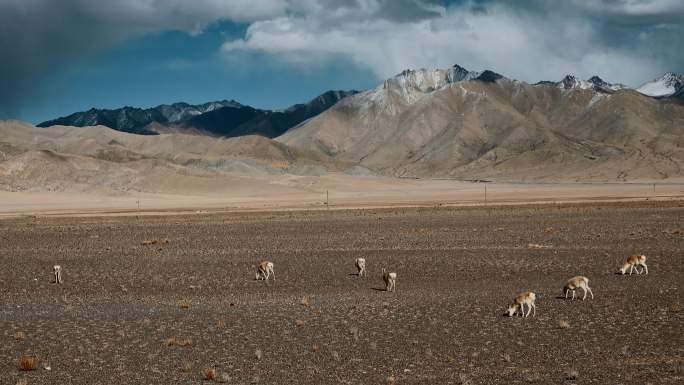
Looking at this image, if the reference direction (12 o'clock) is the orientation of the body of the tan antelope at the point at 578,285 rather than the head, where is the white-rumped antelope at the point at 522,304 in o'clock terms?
The white-rumped antelope is roughly at 10 o'clock from the tan antelope.

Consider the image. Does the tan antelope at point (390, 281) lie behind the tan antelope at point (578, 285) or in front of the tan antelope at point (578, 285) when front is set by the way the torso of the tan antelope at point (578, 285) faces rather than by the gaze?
in front

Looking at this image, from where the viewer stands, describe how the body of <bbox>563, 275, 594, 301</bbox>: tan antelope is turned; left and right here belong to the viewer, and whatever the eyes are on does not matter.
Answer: facing to the left of the viewer

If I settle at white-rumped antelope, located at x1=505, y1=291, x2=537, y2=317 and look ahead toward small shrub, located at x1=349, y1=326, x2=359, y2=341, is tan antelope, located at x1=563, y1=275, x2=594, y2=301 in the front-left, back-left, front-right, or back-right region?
back-right

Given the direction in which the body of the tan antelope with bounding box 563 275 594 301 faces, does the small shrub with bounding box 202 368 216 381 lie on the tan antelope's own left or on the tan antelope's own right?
on the tan antelope's own left

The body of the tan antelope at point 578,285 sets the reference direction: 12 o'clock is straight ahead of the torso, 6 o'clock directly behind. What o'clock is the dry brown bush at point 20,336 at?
The dry brown bush is roughly at 11 o'clock from the tan antelope.

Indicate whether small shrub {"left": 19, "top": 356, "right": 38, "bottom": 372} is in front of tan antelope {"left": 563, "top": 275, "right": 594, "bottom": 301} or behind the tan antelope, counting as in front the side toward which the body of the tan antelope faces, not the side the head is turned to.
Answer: in front

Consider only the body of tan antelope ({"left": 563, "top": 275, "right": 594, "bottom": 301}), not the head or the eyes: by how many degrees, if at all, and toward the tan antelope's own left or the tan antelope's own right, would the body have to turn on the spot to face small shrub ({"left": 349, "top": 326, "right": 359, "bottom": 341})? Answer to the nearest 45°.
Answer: approximately 45° to the tan antelope's own left

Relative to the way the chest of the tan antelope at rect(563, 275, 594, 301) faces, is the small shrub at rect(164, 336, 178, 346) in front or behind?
in front
